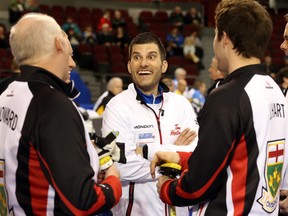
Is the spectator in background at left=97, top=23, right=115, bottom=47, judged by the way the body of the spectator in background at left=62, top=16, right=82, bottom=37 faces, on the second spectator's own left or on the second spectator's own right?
on the second spectator's own left

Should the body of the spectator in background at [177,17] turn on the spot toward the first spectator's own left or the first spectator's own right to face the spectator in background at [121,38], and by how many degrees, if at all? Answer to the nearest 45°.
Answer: approximately 45° to the first spectator's own right

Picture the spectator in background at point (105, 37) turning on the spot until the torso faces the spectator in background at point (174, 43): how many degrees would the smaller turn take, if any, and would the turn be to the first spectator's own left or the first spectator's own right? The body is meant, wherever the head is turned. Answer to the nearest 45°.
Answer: approximately 90° to the first spectator's own left

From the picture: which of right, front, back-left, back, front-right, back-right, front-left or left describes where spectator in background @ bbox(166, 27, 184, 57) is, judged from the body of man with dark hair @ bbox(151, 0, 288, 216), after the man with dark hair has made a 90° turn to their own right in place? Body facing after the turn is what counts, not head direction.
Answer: front-left

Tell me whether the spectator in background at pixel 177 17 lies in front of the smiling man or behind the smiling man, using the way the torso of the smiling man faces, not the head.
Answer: behind

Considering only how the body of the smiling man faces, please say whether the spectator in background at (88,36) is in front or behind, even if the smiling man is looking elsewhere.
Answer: behind

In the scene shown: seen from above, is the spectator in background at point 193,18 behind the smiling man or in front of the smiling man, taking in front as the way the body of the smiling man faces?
behind

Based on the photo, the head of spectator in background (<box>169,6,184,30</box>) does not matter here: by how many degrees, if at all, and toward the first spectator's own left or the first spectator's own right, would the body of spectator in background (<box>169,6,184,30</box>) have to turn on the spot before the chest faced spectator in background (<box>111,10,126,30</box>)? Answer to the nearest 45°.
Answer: approximately 45° to the first spectator's own right

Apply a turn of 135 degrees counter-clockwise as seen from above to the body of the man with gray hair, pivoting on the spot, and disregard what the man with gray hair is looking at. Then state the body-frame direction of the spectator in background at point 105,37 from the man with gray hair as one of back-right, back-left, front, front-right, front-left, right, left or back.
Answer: right

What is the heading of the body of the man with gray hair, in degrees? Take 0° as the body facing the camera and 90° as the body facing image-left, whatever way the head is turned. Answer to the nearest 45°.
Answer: approximately 225°

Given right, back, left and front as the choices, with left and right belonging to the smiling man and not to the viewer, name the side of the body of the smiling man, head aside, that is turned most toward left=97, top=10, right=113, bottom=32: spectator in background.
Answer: back

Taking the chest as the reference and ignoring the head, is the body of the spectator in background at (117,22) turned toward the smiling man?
yes
